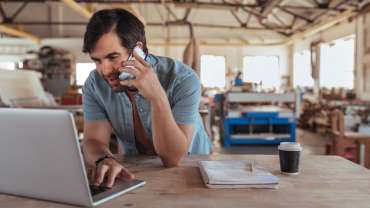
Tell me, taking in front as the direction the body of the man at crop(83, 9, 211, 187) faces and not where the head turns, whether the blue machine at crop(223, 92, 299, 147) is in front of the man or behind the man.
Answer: behind

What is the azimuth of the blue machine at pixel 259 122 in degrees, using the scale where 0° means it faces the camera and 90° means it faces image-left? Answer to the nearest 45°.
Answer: approximately 0°

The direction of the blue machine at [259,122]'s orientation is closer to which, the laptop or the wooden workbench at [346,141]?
the laptop

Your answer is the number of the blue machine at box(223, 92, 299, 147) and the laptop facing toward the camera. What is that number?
1

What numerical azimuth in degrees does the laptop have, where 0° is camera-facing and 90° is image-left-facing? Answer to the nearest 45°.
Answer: approximately 225°

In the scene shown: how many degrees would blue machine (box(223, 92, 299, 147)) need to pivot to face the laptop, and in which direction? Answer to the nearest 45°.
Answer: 0° — it already faces it

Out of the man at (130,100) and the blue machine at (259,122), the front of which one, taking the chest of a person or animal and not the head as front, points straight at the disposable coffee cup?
the blue machine

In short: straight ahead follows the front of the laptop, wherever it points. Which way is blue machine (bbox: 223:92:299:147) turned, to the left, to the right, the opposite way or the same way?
the opposite way

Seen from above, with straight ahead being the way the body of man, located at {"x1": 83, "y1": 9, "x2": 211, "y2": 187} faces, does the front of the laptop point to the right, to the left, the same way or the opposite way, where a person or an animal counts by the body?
the opposite way
